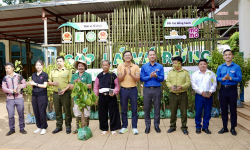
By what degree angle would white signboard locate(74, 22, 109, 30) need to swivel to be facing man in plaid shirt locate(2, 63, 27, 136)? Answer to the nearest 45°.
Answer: approximately 45° to its right

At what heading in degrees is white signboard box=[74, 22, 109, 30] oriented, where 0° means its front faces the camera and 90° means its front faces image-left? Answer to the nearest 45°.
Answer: approximately 0°

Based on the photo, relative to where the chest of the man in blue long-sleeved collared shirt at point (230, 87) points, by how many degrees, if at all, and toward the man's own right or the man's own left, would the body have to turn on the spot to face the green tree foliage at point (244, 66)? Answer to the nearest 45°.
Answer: approximately 180°

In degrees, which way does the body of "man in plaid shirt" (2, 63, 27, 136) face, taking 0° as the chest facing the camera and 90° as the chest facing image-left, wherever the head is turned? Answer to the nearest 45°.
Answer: approximately 0°
